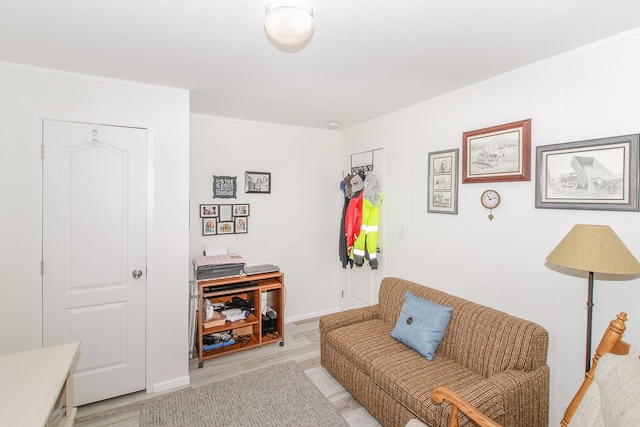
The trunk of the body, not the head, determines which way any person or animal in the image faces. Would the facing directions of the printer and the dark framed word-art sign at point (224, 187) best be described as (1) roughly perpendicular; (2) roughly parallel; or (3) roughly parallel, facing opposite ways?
roughly parallel

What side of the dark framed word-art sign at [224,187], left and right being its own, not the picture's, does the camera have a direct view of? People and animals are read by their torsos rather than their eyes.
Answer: front

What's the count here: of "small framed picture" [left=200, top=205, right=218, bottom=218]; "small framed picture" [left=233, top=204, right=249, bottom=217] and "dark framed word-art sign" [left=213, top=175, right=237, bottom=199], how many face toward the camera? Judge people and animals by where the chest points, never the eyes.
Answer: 3

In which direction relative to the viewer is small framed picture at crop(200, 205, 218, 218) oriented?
toward the camera

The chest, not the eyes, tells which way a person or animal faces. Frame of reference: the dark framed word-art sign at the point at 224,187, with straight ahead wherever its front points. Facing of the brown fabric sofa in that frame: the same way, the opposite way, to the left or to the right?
to the right

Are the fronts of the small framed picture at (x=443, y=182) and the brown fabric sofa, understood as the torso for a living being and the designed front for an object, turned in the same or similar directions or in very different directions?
same or similar directions

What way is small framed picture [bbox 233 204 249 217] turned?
toward the camera

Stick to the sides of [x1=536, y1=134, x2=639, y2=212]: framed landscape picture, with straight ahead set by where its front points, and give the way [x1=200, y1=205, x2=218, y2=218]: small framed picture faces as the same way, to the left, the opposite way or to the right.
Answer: to the left

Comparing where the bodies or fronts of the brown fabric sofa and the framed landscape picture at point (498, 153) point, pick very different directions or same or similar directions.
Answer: same or similar directions

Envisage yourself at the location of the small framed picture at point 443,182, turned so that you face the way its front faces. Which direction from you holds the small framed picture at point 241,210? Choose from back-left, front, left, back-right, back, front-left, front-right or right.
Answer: front-right

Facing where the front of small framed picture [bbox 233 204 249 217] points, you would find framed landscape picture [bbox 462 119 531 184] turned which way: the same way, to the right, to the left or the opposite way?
to the right

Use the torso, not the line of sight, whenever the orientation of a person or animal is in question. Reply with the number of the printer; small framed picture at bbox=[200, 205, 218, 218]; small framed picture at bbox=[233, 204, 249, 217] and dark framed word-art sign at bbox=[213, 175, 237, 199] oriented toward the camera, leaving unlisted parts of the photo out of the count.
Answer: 4

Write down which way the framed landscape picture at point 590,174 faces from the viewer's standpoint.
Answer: facing the viewer and to the left of the viewer

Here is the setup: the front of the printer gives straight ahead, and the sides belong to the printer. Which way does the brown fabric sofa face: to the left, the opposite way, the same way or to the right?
to the right

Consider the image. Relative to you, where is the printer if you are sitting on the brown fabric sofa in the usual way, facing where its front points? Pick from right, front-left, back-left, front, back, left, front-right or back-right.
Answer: front-right

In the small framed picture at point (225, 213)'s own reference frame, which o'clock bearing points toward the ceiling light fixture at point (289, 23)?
The ceiling light fixture is roughly at 12 o'clock from the small framed picture.

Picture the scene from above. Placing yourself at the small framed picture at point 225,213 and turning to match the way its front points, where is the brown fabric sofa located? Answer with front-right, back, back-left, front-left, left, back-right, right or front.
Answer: front-left
